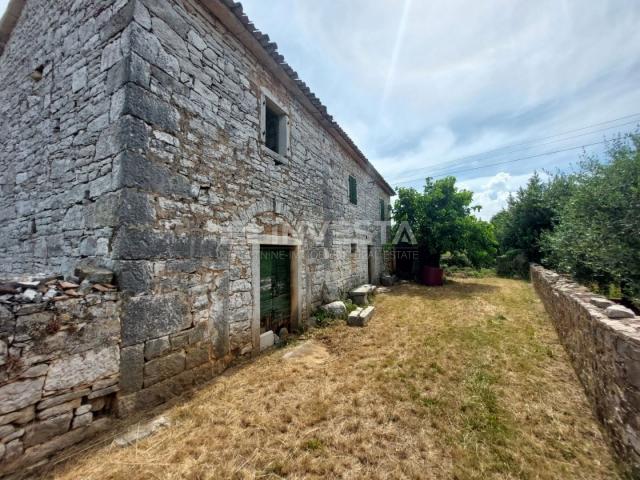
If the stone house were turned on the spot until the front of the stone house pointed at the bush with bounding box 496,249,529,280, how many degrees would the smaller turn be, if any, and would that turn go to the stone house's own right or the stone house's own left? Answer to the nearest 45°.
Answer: approximately 45° to the stone house's own left

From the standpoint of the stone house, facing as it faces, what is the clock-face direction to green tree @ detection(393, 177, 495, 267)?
The green tree is roughly at 10 o'clock from the stone house.

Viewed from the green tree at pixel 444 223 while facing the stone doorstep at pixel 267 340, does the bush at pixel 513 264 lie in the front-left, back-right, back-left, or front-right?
back-left

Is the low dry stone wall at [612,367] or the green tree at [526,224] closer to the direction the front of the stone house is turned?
the low dry stone wall

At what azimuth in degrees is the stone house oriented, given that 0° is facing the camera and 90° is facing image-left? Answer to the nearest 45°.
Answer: approximately 315°

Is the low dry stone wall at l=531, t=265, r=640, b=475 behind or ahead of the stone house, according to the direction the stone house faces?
ahead

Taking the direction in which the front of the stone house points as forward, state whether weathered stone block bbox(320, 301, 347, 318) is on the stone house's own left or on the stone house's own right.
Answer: on the stone house's own left

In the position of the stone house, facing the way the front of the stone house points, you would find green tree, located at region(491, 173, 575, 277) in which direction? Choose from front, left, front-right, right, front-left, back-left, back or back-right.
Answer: front-left

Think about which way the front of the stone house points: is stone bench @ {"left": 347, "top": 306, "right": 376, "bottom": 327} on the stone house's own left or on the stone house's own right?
on the stone house's own left

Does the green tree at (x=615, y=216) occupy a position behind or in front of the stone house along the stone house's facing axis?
in front
